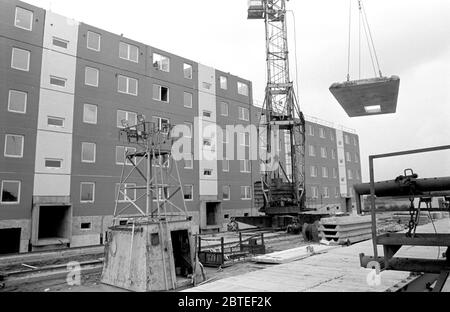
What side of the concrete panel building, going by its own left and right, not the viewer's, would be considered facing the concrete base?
front

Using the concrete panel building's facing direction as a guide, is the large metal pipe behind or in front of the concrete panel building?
in front

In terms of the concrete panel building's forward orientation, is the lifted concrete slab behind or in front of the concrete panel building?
in front

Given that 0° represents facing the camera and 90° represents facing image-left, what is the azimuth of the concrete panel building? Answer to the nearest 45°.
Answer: approximately 315°
